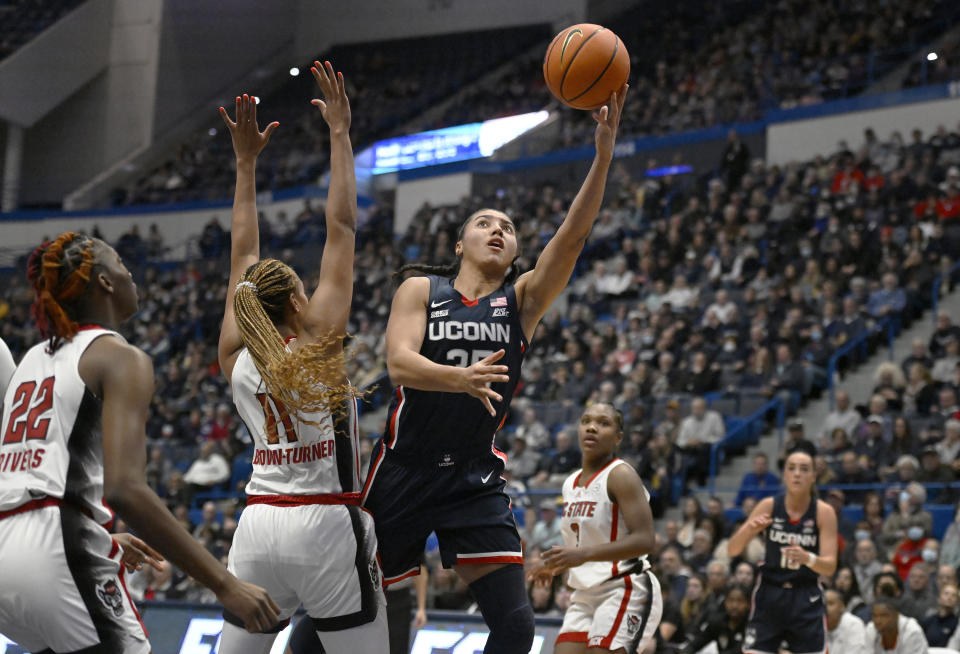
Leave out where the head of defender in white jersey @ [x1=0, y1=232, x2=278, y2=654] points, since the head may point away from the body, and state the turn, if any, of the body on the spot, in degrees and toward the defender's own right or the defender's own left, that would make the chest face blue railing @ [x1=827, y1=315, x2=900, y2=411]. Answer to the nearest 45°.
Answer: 0° — they already face it

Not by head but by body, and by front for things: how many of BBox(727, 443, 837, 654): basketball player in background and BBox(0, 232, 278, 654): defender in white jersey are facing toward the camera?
1

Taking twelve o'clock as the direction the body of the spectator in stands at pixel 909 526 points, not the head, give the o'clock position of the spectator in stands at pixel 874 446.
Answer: the spectator in stands at pixel 874 446 is roughly at 4 o'clock from the spectator in stands at pixel 909 526.

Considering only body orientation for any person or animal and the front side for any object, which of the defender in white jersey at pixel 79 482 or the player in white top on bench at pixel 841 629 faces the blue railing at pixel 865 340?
the defender in white jersey

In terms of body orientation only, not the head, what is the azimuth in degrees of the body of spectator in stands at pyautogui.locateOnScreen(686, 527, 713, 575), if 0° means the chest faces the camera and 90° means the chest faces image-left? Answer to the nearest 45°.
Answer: approximately 45°

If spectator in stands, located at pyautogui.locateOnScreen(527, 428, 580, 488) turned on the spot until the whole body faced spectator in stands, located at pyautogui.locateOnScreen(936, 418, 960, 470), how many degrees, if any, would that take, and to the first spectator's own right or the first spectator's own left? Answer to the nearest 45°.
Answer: approximately 90° to the first spectator's own left

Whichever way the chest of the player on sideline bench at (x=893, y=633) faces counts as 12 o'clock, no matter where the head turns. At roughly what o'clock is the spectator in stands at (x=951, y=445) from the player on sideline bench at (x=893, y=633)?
the spectator in stands at (x=951, y=445) is roughly at 5 o'clock from the player on sideline bench at (x=893, y=633).

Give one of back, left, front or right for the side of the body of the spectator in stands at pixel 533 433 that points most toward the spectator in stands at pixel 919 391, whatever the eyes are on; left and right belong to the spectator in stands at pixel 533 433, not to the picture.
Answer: left

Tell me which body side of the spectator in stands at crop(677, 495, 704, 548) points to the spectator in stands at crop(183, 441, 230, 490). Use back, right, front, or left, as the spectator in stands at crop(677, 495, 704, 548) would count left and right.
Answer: right

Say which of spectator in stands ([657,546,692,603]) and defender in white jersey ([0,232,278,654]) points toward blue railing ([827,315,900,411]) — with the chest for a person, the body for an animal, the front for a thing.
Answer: the defender in white jersey

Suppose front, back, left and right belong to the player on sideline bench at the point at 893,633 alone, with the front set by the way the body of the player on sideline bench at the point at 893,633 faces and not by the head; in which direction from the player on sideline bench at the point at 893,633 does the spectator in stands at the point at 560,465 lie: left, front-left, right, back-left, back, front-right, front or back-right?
right

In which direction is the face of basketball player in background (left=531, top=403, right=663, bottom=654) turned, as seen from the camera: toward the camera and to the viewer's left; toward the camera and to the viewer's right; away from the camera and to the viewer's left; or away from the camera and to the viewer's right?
toward the camera and to the viewer's left
